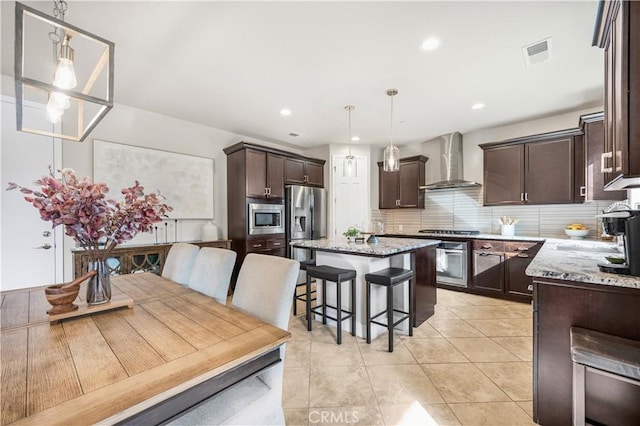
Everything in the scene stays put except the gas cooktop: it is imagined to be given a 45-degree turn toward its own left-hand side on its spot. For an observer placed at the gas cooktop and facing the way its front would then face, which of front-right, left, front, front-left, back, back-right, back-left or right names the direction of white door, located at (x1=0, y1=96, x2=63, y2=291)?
right

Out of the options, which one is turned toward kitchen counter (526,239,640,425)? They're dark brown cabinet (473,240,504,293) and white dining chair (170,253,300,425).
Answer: the dark brown cabinet

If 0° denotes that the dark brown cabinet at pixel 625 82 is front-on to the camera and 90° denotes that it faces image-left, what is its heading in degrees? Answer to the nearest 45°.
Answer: approximately 90°

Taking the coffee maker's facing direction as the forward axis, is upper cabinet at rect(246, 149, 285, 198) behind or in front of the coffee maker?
in front

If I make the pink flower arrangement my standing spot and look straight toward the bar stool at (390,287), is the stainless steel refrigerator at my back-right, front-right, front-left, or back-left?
front-left

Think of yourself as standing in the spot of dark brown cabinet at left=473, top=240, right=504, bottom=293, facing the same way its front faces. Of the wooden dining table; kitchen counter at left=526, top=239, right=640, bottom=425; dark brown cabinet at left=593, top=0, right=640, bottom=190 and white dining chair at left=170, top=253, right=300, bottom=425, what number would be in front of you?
4

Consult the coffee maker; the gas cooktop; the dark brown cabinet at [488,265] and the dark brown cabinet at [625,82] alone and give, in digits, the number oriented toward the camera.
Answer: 2

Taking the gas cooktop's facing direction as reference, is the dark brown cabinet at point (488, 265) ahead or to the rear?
ahead

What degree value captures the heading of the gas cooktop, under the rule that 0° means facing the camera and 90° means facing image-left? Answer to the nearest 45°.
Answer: approximately 0°

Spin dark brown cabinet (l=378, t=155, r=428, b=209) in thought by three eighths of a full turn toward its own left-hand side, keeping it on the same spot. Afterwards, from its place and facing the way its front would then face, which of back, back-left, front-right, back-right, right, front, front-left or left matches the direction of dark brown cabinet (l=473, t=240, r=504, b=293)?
front-right

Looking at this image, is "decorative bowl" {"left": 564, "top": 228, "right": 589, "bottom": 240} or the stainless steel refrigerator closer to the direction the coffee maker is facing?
the stainless steel refrigerator

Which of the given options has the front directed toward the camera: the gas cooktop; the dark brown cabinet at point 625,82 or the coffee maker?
the gas cooktop

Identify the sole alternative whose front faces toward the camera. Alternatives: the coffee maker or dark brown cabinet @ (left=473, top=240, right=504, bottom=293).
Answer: the dark brown cabinet

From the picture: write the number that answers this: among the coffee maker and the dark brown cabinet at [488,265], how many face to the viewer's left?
1

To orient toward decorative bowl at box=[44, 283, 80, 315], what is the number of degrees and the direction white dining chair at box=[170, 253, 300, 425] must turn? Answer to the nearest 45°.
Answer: approximately 45° to its right

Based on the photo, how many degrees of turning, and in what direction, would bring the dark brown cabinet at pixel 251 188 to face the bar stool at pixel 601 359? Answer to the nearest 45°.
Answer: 0° — it already faces it

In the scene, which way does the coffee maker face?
to the viewer's left

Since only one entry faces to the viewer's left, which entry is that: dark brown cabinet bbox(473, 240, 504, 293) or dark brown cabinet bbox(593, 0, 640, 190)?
dark brown cabinet bbox(593, 0, 640, 190)

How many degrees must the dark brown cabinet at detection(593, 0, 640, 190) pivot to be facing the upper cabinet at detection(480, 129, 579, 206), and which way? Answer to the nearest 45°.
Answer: approximately 90° to its right
